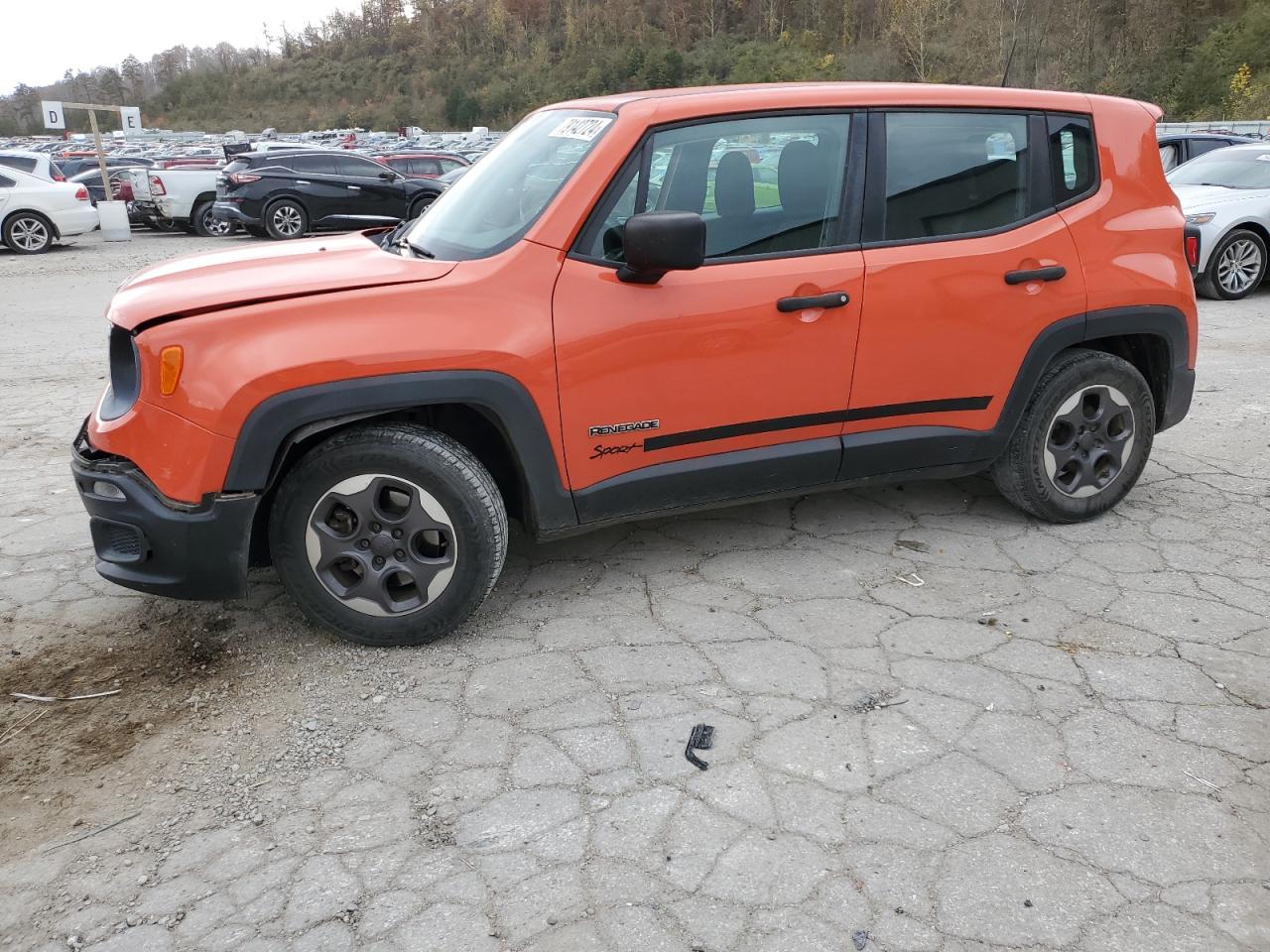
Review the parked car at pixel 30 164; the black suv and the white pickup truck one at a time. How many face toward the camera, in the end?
0

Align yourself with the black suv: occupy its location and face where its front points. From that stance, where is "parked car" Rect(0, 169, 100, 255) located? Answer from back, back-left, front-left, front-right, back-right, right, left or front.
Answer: back-left

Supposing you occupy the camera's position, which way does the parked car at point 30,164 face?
facing away from the viewer and to the left of the viewer

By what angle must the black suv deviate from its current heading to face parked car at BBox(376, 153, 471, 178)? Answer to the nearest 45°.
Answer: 0° — it already faces it

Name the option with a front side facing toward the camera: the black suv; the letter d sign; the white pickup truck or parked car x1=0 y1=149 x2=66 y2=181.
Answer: the letter d sign

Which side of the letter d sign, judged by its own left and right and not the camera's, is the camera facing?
front

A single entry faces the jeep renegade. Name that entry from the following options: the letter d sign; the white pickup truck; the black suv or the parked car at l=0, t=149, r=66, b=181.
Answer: the letter d sign

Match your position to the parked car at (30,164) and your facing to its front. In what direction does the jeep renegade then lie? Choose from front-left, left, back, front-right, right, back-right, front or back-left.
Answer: back-left

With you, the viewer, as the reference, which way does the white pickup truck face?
facing away from the viewer and to the right of the viewer

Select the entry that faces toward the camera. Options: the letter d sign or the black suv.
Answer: the letter d sign
